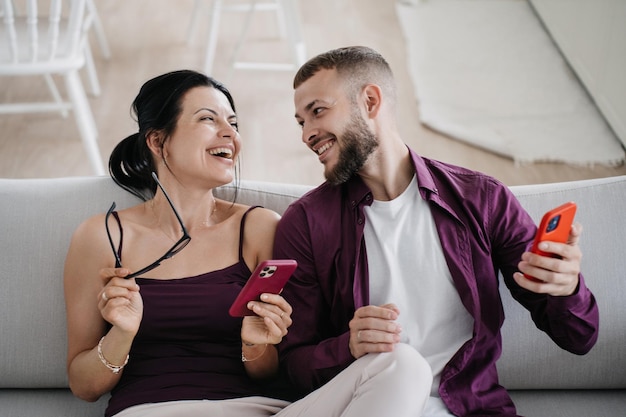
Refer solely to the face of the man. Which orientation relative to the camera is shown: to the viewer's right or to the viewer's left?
to the viewer's left

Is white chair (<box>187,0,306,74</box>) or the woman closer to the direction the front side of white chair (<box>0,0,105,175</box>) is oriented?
the white chair

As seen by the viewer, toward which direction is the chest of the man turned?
toward the camera

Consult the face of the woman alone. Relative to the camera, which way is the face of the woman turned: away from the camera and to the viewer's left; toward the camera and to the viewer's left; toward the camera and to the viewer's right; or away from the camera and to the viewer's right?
toward the camera and to the viewer's right

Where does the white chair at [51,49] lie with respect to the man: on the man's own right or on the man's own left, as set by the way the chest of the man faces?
on the man's own right
